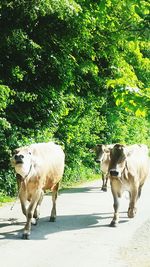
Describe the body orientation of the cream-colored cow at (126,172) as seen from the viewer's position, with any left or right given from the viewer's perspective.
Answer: facing the viewer and to the left of the viewer

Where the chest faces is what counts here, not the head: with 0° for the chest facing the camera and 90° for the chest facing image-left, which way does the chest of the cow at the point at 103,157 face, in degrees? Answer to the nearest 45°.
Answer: approximately 45°

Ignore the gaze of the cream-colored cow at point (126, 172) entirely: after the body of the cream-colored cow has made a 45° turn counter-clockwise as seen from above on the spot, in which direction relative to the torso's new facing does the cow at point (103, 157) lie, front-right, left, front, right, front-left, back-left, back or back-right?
back

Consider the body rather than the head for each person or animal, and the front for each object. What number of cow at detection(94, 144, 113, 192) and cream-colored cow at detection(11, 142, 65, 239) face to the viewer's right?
0

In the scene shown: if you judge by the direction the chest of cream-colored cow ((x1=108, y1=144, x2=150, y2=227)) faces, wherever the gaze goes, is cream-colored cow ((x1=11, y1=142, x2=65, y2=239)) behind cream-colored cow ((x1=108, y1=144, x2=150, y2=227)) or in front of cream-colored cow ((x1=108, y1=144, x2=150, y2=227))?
in front

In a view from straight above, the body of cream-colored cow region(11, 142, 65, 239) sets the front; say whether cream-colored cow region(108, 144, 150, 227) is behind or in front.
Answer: behind

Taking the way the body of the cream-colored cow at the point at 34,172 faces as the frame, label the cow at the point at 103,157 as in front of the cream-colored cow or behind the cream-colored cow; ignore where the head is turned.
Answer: behind
